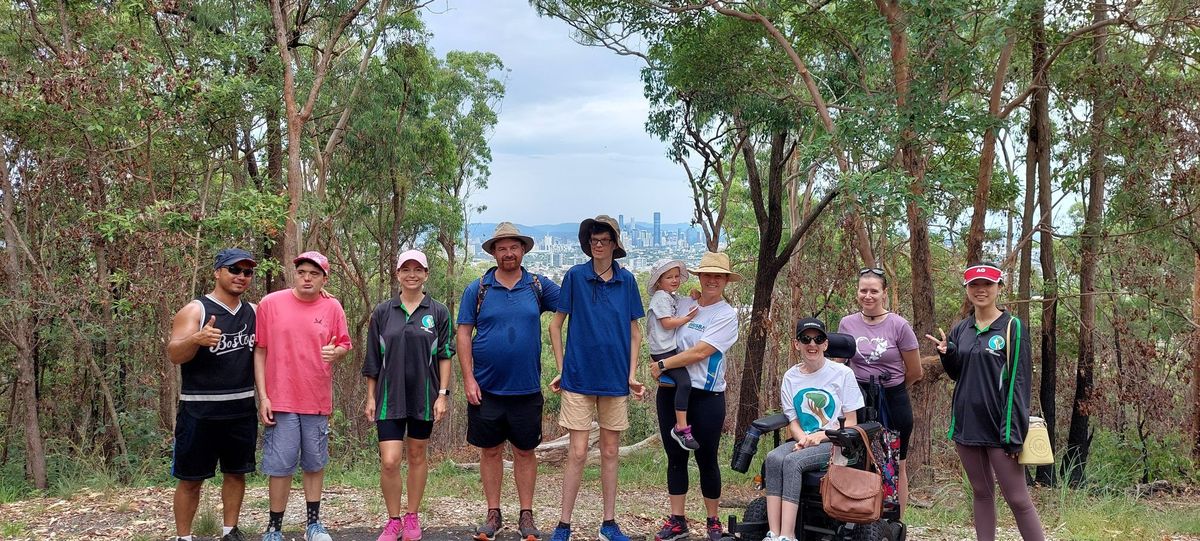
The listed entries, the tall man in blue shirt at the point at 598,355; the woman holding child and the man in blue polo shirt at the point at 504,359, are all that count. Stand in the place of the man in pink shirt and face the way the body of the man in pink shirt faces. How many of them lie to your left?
3

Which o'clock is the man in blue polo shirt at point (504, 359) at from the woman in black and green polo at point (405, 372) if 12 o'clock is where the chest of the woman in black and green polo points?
The man in blue polo shirt is roughly at 9 o'clock from the woman in black and green polo.

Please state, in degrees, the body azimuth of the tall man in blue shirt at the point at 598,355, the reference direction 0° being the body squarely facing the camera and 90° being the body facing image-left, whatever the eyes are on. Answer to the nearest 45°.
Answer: approximately 0°

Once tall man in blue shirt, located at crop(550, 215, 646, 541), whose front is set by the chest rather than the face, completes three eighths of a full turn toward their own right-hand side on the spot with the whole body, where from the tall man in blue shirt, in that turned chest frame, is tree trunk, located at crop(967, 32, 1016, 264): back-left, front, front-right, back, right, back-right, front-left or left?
right

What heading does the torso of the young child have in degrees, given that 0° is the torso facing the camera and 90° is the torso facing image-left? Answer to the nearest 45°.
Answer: approximately 315°

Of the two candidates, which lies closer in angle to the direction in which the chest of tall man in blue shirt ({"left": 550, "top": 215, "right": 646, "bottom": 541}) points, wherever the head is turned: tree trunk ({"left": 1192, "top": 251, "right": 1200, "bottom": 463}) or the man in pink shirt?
the man in pink shirt

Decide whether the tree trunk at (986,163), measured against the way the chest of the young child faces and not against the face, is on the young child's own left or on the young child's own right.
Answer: on the young child's own left
